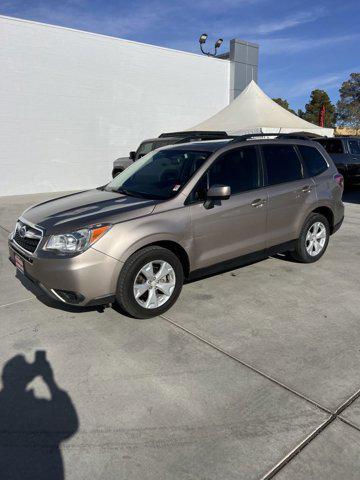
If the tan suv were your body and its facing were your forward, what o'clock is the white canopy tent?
The white canopy tent is roughly at 5 o'clock from the tan suv.

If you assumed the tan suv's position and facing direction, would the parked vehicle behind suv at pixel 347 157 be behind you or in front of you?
behind

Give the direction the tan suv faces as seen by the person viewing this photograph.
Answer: facing the viewer and to the left of the viewer
